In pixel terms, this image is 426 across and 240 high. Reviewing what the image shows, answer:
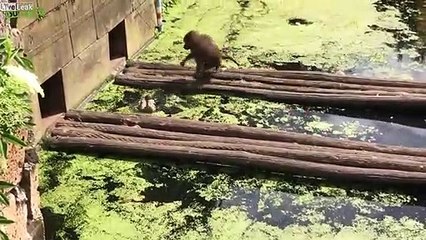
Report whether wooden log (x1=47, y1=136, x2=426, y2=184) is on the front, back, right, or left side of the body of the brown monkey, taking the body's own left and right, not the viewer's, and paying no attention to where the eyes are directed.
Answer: left

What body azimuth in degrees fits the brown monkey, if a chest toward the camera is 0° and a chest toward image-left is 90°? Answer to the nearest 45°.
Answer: approximately 90°

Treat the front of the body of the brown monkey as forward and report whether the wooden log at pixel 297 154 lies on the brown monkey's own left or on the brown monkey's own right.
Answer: on the brown monkey's own left

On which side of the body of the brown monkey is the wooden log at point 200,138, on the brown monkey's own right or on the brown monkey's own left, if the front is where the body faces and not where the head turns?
on the brown monkey's own left

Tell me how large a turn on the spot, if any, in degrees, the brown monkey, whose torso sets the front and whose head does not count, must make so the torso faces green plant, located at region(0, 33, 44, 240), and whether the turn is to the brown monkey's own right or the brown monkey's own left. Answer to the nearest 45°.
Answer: approximately 90° to the brown monkey's own left
